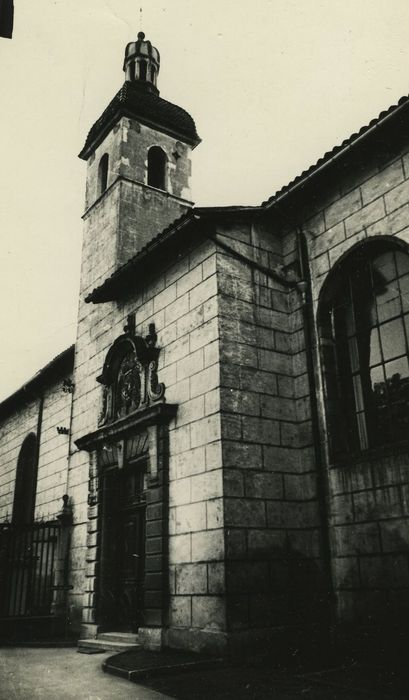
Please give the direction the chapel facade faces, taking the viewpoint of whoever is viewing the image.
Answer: facing the viewer and to the left of the viewer

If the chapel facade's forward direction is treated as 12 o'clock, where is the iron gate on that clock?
The iron gate is roughly at 3 o'clock from the chapel facade.
